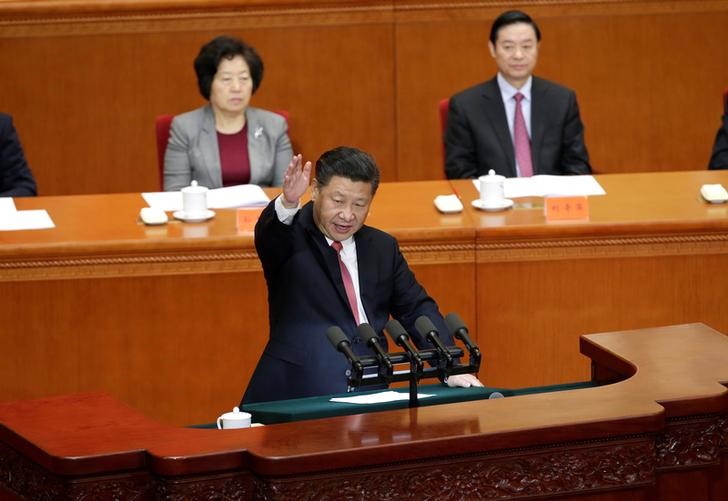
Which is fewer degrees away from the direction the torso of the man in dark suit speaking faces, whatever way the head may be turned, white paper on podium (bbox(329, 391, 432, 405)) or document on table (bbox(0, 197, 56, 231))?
the white paper on podium

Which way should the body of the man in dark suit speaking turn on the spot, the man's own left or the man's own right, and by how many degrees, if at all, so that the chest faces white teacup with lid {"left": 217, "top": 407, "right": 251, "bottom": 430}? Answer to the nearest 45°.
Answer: approximately 45° to the man's own right

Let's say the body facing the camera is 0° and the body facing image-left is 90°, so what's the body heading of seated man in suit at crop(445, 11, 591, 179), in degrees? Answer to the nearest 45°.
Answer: approximately 0°

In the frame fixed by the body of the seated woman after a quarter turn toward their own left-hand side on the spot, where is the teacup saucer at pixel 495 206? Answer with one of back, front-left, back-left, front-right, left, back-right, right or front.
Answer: front-right

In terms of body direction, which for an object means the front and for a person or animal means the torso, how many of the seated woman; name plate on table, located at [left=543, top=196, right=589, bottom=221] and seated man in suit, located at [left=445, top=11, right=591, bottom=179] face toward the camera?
3

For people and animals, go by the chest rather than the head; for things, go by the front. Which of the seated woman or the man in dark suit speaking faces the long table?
the seated woman

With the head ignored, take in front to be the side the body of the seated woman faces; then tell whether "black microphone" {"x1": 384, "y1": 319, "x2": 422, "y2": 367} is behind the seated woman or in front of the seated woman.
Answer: in front

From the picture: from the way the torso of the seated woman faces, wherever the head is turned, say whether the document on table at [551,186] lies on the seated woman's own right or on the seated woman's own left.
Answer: on the seated woman's own left

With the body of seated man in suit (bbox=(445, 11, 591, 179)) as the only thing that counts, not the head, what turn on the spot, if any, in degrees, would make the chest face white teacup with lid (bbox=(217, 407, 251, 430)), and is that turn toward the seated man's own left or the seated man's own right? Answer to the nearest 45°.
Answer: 0° — they already face it

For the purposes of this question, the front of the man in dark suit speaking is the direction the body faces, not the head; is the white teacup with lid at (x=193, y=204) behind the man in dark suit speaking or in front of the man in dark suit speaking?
behind

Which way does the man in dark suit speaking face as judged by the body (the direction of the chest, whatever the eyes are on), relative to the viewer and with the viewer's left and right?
facing the viewer and to the right of the viewer

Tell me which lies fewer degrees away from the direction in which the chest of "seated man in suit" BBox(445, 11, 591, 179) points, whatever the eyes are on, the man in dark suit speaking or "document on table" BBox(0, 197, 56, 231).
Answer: the man in dark suit speaking
